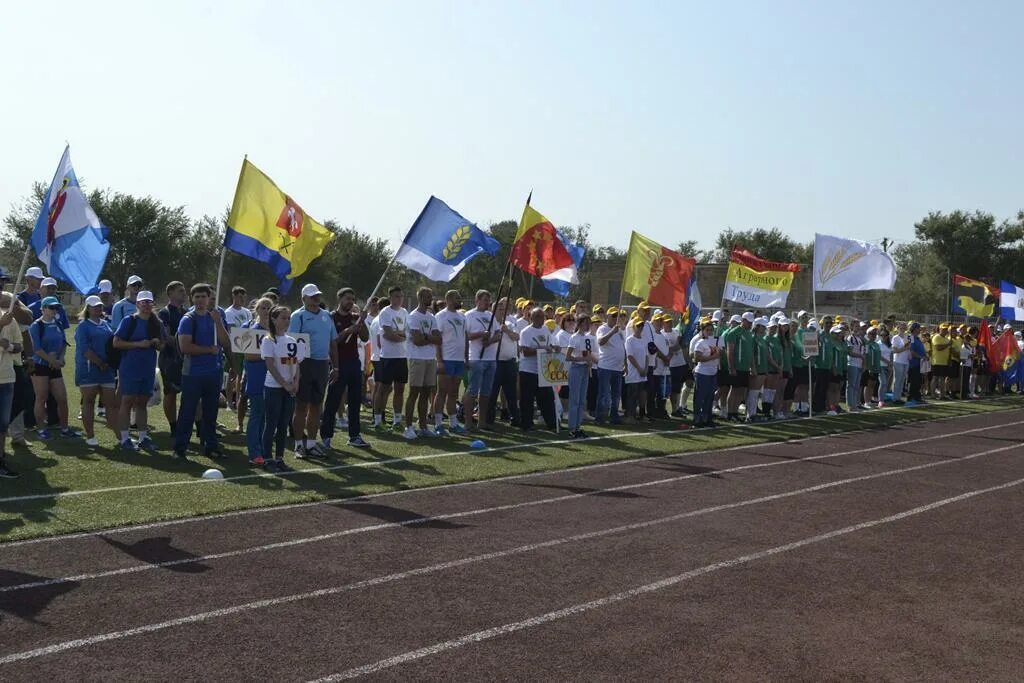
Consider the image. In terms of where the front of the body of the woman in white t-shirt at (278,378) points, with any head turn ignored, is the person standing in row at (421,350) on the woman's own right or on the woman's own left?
on the woman's own left

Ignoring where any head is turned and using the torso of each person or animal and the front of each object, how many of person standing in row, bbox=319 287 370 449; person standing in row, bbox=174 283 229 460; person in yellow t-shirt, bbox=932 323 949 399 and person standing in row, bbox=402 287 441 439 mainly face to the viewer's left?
0

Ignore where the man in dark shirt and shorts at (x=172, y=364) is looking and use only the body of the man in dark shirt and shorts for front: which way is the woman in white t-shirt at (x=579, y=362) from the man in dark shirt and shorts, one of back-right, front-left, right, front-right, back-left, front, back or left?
front-left

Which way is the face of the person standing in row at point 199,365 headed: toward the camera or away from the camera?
toward the camera

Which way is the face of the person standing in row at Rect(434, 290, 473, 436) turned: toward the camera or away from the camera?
toward the camera

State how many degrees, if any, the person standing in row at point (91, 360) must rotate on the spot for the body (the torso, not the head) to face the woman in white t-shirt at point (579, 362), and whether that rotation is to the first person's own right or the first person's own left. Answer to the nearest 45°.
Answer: approximately 45° to the first person's own left

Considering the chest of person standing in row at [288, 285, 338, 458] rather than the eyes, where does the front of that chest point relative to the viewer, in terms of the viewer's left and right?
facing the viewer and to the right of the viewer

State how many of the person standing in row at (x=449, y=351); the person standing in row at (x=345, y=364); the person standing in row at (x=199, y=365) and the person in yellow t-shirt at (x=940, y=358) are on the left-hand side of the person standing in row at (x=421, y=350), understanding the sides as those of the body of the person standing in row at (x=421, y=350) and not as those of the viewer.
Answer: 2

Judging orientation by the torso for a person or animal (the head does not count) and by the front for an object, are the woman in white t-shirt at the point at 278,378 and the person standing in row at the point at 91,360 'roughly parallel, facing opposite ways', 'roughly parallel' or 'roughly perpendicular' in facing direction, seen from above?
roughly parallel

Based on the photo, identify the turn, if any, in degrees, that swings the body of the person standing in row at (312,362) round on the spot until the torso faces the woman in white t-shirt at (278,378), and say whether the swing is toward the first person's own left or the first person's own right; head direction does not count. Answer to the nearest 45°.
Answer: approximately 90° to the first person's own right

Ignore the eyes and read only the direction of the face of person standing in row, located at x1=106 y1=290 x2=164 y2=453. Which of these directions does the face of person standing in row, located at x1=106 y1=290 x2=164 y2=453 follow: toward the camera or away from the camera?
toward the camera

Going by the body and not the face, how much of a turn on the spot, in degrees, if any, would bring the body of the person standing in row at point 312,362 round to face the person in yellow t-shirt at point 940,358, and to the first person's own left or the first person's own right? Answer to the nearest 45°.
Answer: approximately 90° to the first person's own left
